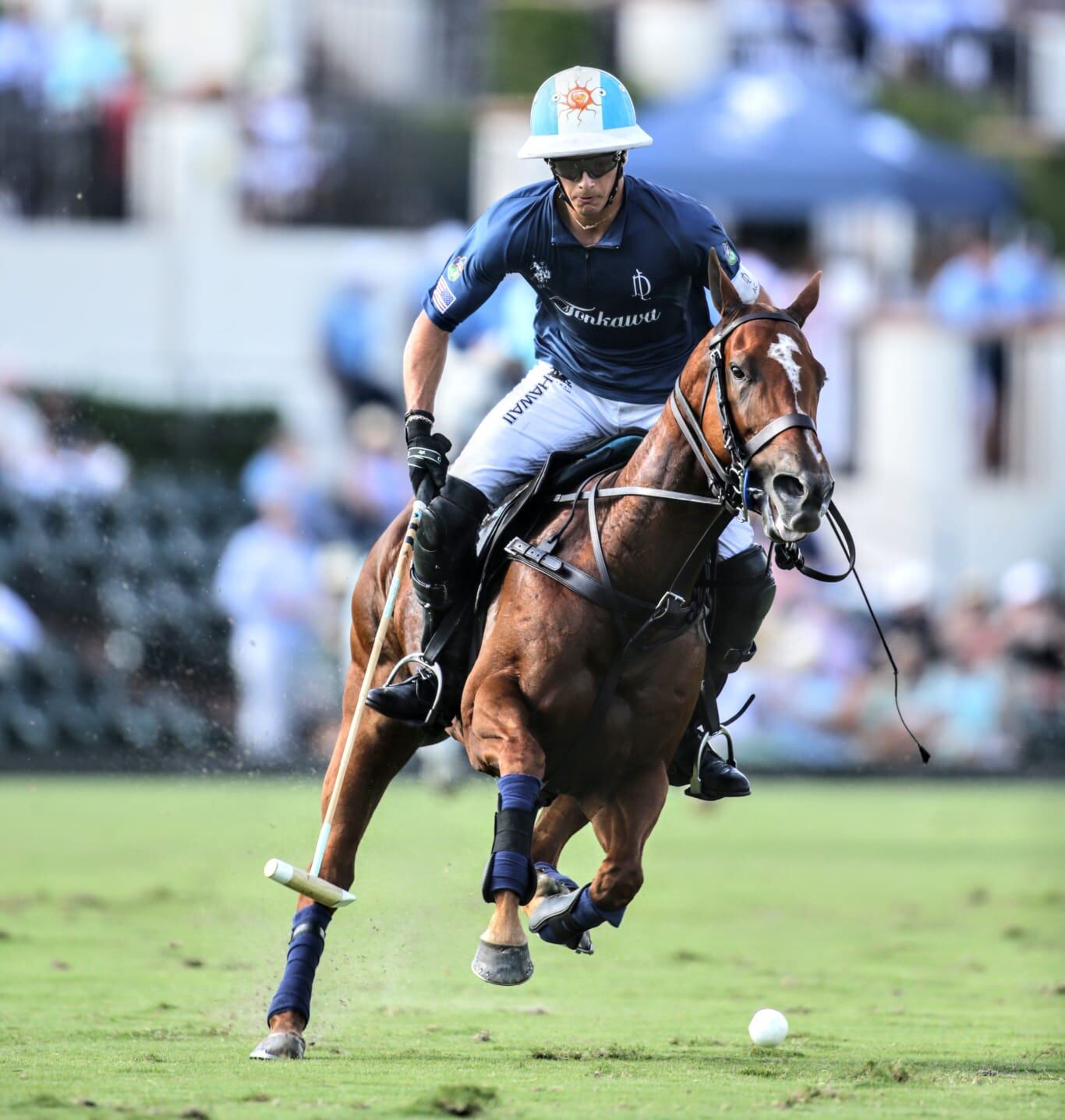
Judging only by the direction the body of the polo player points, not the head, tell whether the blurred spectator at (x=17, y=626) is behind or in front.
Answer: behind

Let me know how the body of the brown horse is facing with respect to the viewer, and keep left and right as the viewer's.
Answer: facing the viewer and to the right of the viewer

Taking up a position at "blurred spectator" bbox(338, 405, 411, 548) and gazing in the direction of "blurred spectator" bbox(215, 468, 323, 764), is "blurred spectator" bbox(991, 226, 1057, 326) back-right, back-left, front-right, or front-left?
back-left

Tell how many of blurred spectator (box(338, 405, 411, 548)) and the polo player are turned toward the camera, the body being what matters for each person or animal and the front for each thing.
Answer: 2

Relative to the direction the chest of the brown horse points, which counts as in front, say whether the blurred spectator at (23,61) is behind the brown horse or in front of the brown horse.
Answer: behind

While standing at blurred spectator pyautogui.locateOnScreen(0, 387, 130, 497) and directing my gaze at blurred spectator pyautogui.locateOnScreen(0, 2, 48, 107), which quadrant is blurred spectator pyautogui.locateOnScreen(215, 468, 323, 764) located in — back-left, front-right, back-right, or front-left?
back-right

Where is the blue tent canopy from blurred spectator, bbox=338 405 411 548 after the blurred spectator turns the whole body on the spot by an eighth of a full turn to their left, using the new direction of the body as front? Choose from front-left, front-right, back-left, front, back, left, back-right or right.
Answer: left

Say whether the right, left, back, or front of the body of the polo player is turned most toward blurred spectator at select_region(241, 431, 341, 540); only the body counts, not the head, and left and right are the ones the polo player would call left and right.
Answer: back
